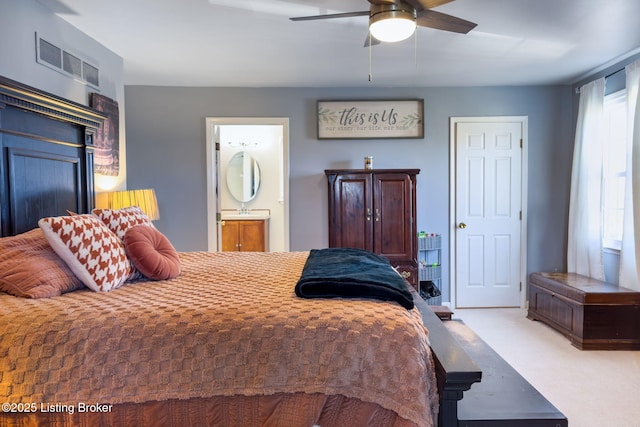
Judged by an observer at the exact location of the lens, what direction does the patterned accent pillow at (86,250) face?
facing the viewer and to the right of the viewer

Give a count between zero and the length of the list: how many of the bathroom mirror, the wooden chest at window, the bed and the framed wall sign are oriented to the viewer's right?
1

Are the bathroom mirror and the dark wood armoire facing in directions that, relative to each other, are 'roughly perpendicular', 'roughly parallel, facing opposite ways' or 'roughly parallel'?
roughly parallel

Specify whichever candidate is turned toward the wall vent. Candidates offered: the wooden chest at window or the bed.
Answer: the wooden chest at window

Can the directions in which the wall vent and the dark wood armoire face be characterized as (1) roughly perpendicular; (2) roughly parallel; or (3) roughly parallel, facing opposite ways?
roughly perpendicular

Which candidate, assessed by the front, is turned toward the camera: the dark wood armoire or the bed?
the dark wood armoire

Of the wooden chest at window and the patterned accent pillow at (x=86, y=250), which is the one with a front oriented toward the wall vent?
the wooden chest at window

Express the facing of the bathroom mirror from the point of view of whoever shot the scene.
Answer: facing the viewer

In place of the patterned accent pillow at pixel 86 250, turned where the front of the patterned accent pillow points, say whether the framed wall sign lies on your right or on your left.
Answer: on your left

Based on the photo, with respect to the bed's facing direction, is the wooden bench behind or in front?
in front

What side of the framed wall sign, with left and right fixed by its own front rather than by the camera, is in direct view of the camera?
front

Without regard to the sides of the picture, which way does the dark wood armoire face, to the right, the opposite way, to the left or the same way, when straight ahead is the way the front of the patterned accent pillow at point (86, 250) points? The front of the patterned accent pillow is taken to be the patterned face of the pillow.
to the right

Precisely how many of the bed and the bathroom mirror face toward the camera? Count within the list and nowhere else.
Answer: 1

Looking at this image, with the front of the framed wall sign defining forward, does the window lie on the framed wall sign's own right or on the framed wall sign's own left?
on the framed wall sign's own left

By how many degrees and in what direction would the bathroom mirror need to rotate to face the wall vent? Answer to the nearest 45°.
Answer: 0° — it already faces it

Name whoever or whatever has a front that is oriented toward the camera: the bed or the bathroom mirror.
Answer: the bathroom mirror

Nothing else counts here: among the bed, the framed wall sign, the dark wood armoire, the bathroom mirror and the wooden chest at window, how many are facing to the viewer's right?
1

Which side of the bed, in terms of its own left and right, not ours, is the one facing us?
right

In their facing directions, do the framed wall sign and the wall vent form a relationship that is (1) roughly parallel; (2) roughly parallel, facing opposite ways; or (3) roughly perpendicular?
roughly perpendicular
